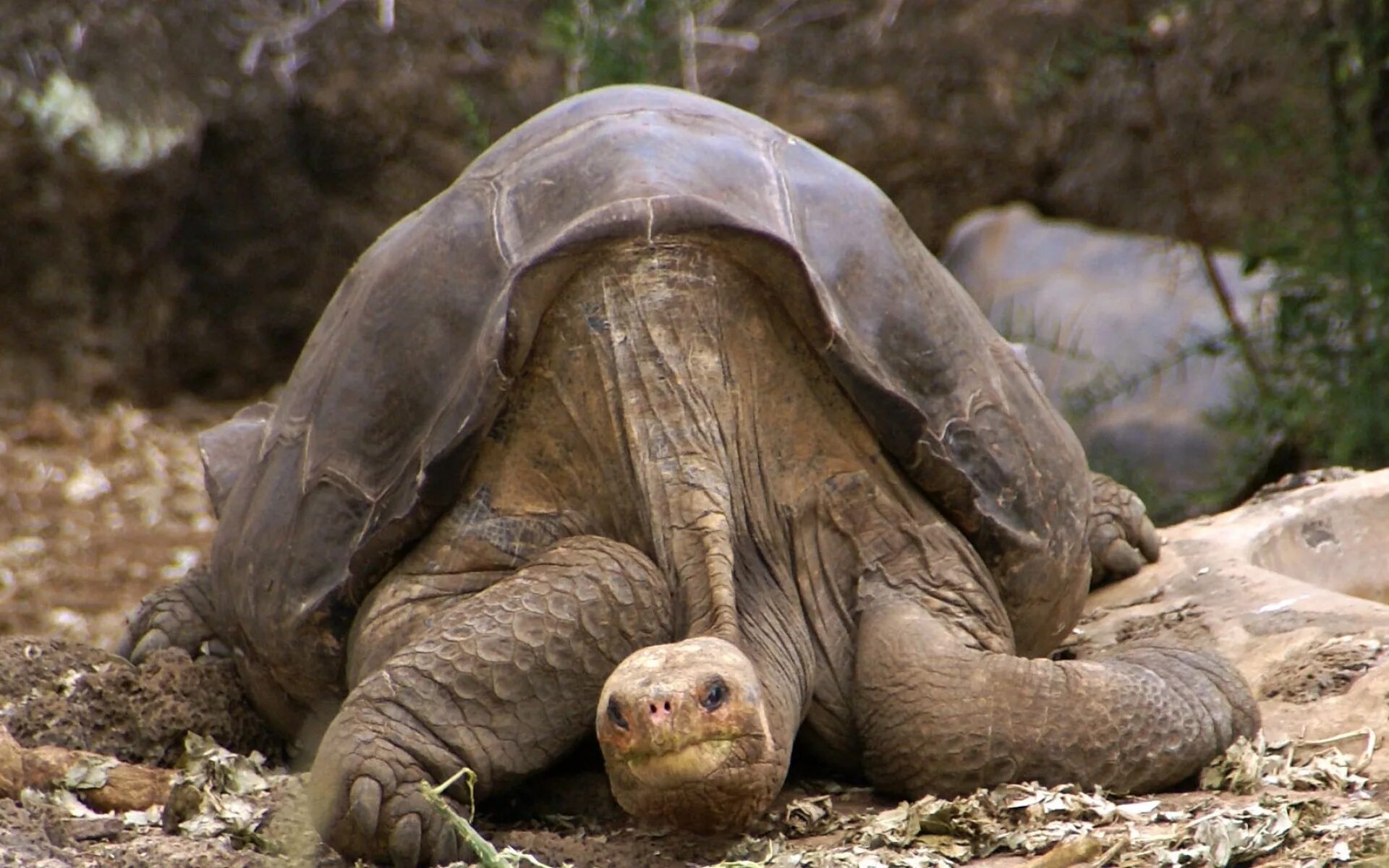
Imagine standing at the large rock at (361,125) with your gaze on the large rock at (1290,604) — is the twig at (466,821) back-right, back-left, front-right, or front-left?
front-right

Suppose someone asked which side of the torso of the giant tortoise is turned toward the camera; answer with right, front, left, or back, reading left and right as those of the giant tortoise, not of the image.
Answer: front

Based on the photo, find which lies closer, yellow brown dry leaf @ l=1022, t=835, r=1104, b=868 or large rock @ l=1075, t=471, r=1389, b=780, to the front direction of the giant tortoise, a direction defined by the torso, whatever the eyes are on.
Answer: the yellow brown dry leaf

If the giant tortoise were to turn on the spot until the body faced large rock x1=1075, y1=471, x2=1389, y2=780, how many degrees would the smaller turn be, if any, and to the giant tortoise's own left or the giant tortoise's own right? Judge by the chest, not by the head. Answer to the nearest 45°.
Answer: approximately 135° to the giant tortoise's own left

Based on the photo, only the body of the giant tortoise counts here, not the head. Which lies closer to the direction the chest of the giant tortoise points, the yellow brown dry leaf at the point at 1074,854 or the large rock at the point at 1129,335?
the yellow brown dry leaf

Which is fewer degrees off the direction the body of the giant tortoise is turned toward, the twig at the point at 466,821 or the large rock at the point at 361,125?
the twig

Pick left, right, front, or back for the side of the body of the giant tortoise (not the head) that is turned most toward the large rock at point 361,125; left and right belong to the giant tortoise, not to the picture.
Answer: back

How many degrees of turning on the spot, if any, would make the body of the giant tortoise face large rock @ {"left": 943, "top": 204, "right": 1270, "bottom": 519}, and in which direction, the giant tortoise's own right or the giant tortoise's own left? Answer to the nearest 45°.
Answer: approximately 135° to the giant tortoise's own left

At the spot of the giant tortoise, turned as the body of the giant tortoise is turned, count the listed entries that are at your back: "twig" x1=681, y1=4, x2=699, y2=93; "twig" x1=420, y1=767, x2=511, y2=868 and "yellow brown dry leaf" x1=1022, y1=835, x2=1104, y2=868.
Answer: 1

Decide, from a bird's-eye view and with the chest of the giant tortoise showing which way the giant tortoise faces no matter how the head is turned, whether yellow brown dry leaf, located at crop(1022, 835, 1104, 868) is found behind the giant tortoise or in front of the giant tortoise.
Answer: in front

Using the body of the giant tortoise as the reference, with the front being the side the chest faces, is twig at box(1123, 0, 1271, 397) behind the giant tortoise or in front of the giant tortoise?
behind

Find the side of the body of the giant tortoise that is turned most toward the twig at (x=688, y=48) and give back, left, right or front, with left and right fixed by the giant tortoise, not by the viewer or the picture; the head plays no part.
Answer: back
